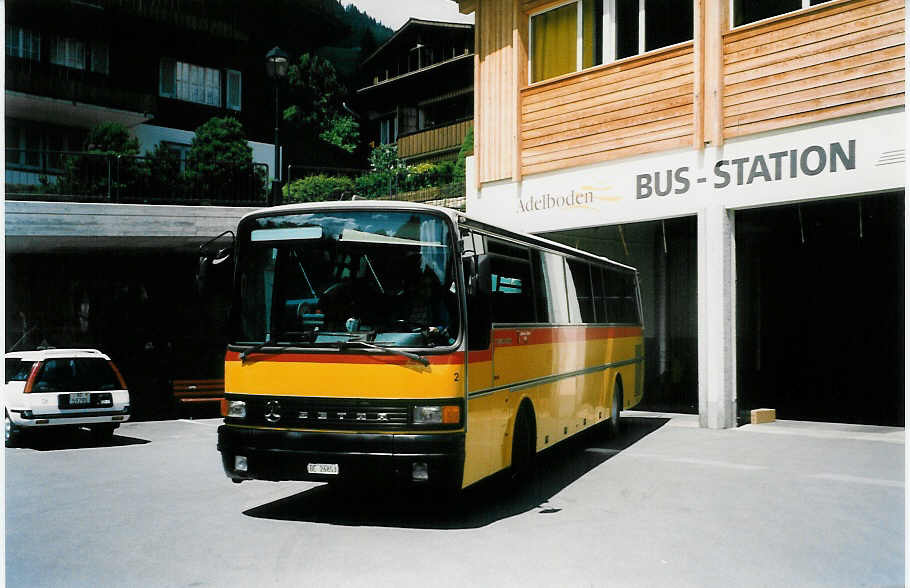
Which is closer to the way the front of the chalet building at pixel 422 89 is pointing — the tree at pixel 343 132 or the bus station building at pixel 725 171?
the tree

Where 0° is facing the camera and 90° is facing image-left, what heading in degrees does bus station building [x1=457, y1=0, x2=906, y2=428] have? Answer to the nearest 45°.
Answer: approximately 45°

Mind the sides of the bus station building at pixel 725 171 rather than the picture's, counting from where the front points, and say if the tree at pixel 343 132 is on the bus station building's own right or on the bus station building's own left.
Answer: on the bus station building's own right

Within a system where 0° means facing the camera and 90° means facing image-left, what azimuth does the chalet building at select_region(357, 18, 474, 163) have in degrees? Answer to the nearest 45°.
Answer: approximately 45°

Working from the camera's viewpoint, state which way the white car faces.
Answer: facing away from the viewer and to the left of the viewer

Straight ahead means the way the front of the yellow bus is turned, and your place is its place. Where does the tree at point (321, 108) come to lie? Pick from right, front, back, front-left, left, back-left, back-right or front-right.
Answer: back-right

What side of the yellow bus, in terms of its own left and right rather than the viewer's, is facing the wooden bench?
right
